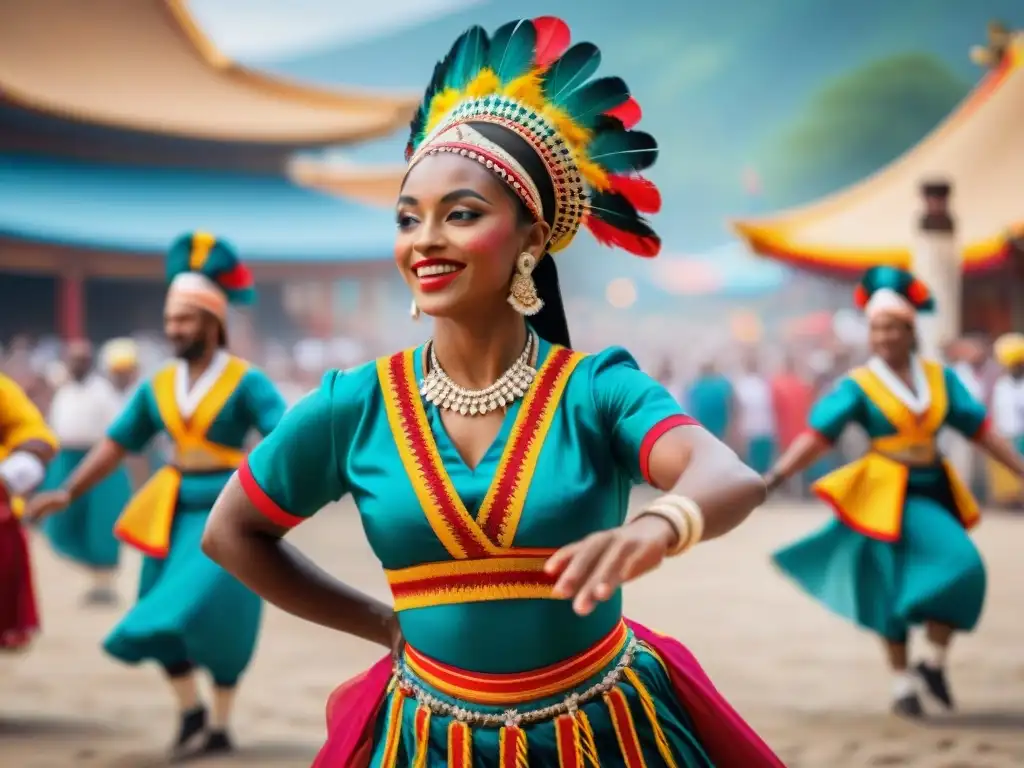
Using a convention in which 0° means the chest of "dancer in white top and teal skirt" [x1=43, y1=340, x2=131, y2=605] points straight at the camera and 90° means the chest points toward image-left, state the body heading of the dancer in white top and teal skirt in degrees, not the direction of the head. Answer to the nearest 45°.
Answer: approximately 0°

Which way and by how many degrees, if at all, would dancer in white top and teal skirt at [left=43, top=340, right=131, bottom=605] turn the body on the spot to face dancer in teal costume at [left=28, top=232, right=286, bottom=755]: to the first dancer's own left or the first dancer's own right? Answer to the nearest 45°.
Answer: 0° — they already face them

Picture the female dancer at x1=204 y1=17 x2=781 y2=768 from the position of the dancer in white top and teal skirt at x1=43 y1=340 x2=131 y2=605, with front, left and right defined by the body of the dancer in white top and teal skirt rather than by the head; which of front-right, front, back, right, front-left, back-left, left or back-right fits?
front

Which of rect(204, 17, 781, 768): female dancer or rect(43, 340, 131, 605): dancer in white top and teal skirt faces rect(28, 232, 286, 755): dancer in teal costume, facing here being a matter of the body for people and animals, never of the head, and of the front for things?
rect(43, 340, 131, 605): dancer in white top and teal skirt

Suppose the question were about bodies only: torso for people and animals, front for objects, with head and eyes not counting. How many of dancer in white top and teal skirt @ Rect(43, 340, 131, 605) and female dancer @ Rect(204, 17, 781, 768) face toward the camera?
2

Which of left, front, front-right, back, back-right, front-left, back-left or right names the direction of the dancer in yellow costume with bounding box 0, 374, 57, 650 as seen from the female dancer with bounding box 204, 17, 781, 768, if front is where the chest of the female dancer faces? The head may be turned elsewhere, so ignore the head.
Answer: back-right

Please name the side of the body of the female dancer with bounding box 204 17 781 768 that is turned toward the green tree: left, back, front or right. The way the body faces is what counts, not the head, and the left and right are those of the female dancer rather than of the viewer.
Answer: back

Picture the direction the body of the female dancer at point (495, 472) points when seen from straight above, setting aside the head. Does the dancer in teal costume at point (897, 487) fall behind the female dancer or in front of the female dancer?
behind
